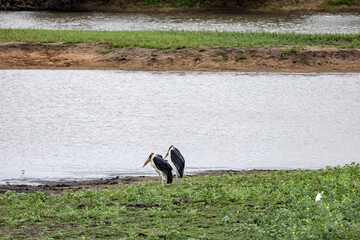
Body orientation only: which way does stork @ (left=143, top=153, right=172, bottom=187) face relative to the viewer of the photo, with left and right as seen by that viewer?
facing to the left of the viewer
